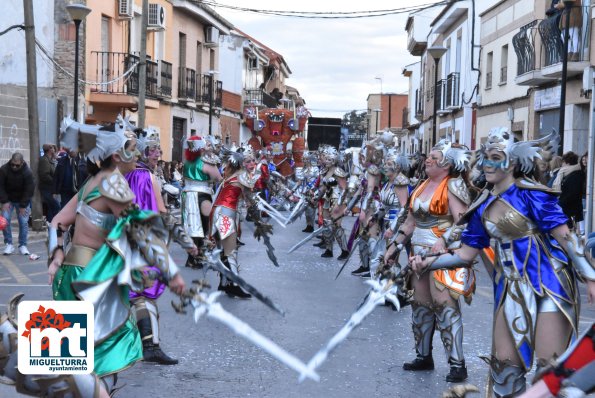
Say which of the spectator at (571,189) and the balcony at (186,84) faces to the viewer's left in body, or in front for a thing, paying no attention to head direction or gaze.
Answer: the spectator

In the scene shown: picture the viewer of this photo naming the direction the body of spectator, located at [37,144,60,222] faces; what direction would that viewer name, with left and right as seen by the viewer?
facing to the right of the viewer

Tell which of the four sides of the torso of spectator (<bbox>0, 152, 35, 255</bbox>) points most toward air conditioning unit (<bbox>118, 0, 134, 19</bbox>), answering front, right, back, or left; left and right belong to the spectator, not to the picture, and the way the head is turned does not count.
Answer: back

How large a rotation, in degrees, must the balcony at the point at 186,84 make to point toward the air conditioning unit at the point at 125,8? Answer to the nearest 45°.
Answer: approximately 45° to its right

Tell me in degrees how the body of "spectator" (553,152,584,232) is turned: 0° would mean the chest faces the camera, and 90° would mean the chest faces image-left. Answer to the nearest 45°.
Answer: approximately 90°
